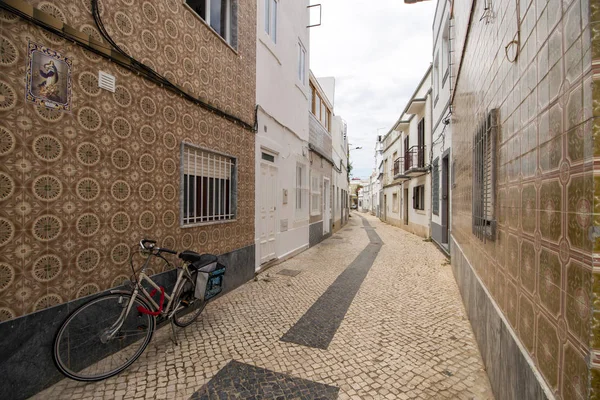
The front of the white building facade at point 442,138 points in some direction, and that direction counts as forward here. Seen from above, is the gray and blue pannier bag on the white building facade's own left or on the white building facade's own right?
on the white building facade's own left

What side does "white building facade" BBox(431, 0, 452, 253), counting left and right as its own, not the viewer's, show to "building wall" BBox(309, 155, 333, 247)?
front

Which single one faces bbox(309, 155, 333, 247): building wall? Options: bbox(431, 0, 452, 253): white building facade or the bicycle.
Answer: the white building facade

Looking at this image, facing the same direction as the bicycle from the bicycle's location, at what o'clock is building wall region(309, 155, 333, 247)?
The building wall is roughly at 6 o'clock from the bicycle.

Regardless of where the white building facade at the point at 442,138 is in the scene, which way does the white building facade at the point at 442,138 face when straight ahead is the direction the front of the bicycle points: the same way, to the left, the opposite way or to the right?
to the right

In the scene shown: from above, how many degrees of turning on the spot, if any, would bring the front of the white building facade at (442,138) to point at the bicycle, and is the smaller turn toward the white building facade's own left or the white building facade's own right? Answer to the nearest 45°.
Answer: approximately 90° to the white building facade's own left

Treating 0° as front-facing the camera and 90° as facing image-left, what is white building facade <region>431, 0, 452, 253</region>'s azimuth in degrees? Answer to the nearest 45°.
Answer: approximately 90°

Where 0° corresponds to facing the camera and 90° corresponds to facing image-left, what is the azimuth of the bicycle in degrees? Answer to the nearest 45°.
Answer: approximately 45°

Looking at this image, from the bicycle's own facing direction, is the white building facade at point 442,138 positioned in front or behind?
behind

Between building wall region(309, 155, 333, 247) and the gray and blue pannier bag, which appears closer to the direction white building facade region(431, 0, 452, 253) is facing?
the building wall

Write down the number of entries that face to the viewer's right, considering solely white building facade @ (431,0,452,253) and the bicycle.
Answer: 0
